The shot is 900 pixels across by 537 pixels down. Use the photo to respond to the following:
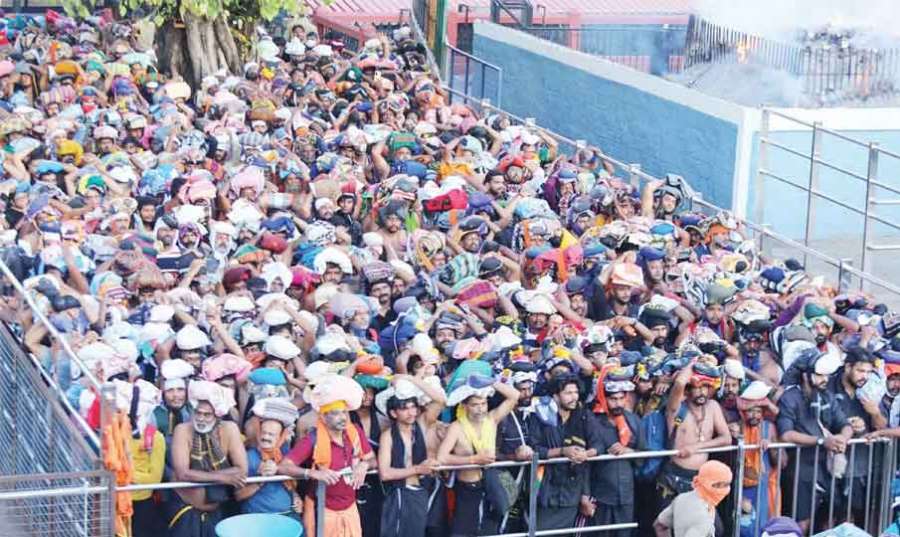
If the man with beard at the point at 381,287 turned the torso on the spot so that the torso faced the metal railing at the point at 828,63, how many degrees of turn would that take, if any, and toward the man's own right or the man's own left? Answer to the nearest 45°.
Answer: approximately 135° to the man's own left

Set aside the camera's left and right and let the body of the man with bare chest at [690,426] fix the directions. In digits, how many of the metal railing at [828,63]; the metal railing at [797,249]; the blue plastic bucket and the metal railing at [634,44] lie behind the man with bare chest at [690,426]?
3

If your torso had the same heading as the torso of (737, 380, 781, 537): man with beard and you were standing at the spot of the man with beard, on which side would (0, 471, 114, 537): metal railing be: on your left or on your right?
on your right

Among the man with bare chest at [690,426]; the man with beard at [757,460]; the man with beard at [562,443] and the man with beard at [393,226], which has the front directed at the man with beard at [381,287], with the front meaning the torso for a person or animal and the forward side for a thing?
the man with beard at [393,226]

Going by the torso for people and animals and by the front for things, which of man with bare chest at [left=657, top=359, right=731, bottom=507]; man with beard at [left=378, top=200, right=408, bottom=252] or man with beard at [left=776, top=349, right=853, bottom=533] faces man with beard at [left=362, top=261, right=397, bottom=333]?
man with beard at [left=378, top=200, right=408, bottom=252]

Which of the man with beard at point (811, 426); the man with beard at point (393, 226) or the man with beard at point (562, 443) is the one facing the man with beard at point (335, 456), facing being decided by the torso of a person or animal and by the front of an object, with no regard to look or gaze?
the man with beard at point (393, 226)

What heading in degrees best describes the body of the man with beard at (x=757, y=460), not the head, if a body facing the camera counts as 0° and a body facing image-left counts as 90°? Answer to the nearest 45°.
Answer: approximately 0°

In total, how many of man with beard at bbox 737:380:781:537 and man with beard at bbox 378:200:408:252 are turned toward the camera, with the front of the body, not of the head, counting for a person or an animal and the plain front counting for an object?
2

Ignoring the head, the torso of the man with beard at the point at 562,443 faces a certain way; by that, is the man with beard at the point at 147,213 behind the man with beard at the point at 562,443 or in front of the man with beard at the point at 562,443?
behind

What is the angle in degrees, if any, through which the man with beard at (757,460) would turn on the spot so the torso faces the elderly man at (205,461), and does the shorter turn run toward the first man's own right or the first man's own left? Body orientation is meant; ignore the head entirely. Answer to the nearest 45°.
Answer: approximately 45° to the first man's own right

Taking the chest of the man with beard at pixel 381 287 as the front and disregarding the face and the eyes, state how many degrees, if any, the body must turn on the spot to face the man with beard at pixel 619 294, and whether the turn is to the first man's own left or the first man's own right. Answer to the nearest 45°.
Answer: approximately 90° to the first man's own left

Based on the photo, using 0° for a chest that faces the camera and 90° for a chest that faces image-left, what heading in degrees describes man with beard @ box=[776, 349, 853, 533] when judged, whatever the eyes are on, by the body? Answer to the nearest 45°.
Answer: approximately 315°
